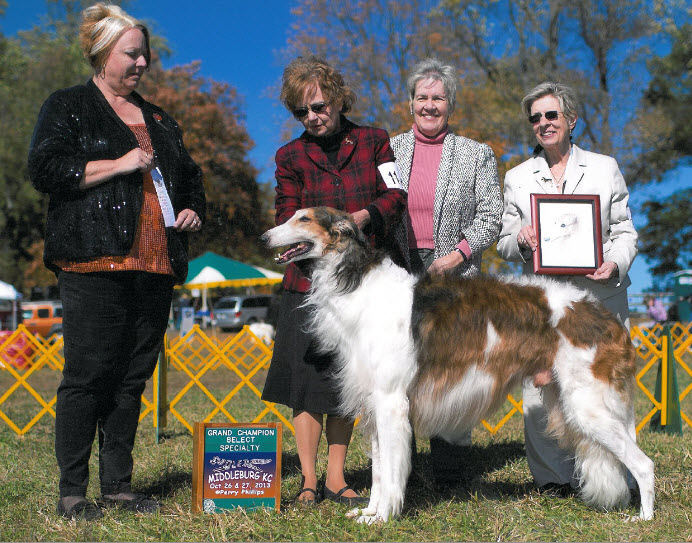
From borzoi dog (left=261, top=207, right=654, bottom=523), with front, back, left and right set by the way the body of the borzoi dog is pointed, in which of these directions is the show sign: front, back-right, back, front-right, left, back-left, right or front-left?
front

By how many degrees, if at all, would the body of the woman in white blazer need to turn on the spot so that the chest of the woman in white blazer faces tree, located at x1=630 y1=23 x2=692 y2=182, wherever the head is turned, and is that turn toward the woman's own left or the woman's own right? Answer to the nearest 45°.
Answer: approximately 180°

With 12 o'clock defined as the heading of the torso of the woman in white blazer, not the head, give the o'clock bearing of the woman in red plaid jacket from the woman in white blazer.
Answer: The woman in red plaid jacket is roughly at 2 o'clock from the woman in white blazer.

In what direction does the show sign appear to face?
toward the camera

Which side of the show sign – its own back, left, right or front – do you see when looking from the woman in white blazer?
left

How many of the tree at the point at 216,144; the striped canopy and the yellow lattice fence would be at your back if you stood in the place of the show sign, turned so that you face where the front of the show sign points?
3

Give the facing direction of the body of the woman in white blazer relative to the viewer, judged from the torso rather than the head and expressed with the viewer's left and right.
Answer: facing the viewer

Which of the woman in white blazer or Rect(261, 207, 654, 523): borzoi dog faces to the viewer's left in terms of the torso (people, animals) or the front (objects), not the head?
the borzoi dog

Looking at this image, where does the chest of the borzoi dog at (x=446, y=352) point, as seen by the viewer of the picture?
to the viewer's left

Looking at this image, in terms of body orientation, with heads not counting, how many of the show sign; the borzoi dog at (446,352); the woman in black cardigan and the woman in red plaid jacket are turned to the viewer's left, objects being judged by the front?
1

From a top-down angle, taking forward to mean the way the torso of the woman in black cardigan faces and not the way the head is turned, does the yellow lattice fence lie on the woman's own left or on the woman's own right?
on the woman's own left
